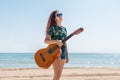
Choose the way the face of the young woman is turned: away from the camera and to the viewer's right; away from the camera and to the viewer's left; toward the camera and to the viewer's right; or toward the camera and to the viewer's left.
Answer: toward the camera and to the viewer's right

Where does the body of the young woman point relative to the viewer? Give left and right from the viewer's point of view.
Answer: facing the viewer and to the right of the viewer
